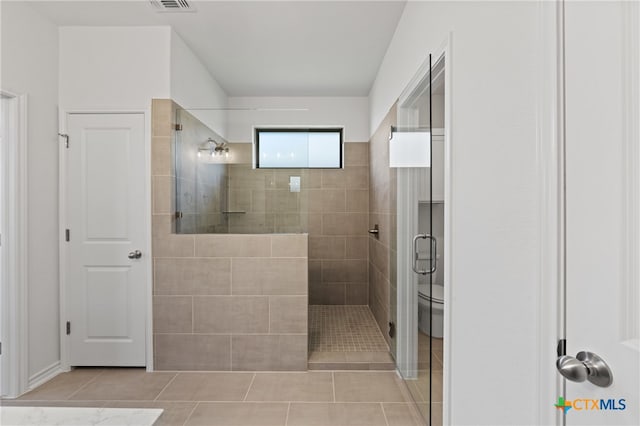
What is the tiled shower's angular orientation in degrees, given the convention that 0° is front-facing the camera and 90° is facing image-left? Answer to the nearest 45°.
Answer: approximately 0°

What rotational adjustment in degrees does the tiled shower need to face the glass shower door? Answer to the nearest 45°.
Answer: approximately 45° to its left

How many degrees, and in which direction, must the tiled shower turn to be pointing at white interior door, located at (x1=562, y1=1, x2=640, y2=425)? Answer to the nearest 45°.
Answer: approximately 45° to its left
